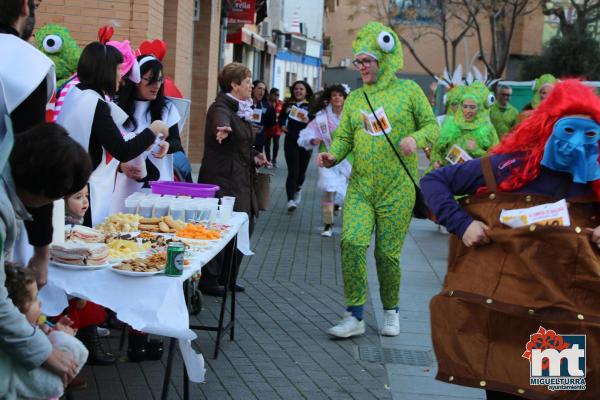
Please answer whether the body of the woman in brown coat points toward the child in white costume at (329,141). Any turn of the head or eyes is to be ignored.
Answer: no

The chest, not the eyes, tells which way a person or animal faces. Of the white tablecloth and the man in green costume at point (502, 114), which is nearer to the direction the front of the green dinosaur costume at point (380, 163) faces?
the white tablecloth

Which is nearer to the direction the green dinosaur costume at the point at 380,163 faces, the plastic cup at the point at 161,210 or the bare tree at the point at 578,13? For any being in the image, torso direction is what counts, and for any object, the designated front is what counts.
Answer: the plastic cup

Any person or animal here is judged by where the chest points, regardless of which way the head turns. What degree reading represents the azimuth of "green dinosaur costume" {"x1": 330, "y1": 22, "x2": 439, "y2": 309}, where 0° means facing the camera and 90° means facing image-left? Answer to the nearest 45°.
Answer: approximately 45°

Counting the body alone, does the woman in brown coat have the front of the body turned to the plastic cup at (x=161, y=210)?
no

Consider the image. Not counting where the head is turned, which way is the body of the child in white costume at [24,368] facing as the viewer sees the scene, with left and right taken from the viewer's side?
facing to the right of the viewer

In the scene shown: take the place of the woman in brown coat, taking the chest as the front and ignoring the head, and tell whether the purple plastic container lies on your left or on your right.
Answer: on your right

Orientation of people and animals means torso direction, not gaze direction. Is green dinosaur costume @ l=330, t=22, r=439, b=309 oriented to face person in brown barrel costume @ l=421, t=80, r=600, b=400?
no

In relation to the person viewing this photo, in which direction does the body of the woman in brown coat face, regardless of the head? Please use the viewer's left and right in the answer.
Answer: facing to the right of the viewer

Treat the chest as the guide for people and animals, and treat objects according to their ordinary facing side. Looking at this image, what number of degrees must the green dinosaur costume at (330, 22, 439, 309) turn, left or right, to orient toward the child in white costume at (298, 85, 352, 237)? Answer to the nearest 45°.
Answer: approximately 135° to its right

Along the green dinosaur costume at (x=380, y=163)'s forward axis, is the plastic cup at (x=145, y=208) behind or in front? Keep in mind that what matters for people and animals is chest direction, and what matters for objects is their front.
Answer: in front

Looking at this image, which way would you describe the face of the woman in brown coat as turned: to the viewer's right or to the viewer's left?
to the viewer's right

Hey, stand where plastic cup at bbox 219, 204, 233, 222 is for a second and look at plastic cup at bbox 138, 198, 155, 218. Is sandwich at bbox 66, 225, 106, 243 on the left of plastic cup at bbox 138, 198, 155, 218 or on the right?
left
